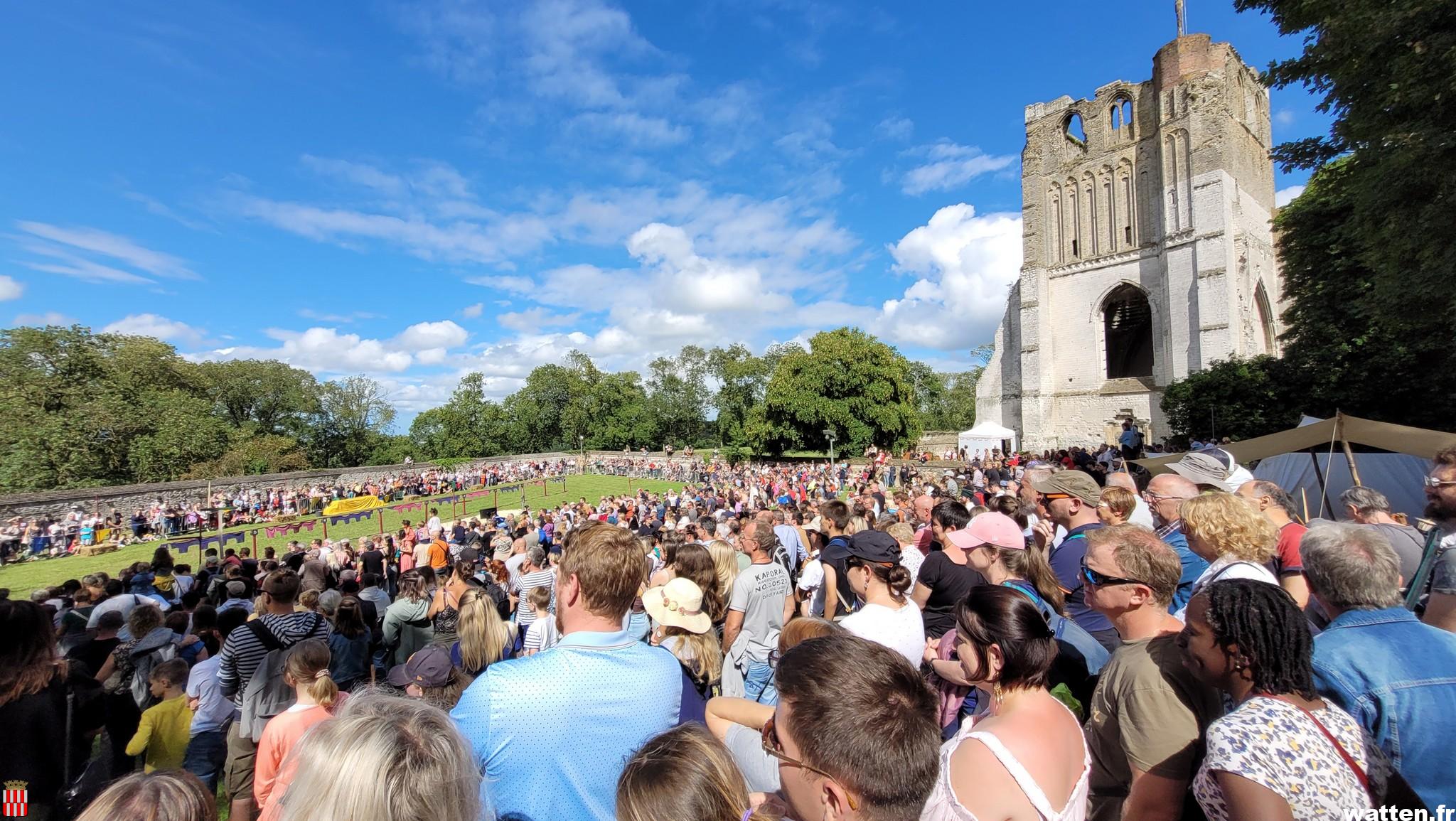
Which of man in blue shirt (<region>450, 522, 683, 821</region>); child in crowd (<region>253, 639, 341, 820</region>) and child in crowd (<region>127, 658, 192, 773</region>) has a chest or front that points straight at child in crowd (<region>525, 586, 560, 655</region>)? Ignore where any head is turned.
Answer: the man in blue shirt

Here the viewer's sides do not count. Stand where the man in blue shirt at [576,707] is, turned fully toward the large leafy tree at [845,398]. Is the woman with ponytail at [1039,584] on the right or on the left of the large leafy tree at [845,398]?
right

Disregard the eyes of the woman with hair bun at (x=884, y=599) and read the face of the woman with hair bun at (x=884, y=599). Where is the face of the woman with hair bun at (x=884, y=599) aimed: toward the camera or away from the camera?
away from the camera

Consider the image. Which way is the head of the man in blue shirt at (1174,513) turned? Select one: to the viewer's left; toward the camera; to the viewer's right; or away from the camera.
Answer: to the viewer's left

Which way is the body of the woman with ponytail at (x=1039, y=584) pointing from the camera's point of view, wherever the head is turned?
to the viewer's left

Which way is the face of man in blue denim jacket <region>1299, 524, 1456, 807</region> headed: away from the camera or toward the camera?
away from the camera

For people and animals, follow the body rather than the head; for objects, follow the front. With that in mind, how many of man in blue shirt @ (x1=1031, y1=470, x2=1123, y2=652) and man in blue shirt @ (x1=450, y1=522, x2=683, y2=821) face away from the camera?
1

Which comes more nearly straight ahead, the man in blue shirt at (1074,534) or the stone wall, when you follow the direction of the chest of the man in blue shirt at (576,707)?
the stone wall

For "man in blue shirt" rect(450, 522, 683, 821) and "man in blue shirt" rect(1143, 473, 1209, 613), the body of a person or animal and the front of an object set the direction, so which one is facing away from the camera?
"man in blue shirt" rect(450, 522, 683, 821)

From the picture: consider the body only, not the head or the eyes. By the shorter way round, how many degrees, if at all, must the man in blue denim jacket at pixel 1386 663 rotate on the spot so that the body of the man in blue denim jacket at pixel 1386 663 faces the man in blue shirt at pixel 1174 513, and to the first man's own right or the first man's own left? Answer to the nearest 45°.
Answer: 0° — they already face them

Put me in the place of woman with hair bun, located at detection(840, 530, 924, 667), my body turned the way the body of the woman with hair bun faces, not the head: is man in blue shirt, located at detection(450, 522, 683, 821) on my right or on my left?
on my left

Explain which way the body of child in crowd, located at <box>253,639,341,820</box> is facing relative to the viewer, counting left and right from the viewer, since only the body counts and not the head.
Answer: facing away from the viewer and to the left of the viewer

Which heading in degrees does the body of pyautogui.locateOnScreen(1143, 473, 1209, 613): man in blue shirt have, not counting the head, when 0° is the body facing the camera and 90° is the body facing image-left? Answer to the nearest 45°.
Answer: approximately 90°
